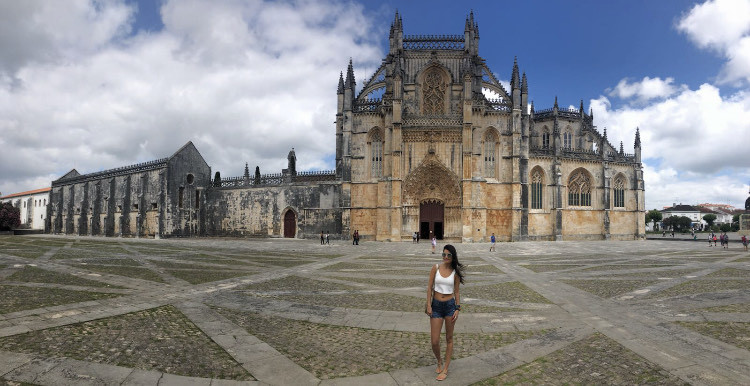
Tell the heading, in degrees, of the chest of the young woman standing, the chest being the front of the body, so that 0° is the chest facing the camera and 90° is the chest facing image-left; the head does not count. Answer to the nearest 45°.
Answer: approximately 0°
